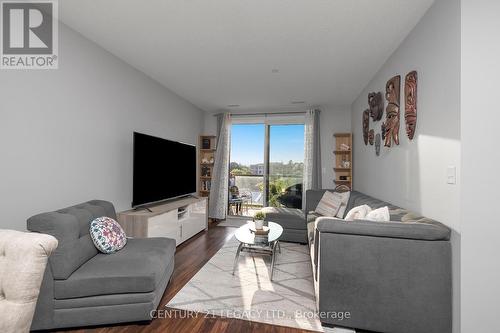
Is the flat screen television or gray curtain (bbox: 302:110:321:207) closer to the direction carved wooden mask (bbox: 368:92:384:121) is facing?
the flat screen television

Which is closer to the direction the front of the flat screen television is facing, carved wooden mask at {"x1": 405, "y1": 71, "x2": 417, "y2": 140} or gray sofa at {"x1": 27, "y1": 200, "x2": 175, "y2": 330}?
the carved wooden mask

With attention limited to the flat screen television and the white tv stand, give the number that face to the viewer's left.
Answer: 0

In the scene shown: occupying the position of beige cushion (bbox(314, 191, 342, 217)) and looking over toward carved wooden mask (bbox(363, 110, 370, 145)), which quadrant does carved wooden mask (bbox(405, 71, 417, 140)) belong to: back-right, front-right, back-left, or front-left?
front-right

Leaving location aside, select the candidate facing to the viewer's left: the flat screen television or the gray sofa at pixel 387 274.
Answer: the gray sofa

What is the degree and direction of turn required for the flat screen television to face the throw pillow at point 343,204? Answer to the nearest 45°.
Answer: approximately 45° to its left

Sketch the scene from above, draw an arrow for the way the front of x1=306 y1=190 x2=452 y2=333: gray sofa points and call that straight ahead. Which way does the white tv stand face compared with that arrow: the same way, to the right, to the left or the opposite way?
the opposite way

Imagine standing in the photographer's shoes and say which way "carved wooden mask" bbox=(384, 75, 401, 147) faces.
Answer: facing the viewer and to the left of the viewer

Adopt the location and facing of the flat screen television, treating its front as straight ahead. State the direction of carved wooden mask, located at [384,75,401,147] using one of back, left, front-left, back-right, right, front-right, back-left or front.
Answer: front

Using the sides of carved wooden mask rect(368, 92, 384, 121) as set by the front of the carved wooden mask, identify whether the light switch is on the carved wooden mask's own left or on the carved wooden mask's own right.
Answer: on the carved wooden mask's own left

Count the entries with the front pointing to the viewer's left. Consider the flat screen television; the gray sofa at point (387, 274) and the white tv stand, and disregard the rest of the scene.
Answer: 1

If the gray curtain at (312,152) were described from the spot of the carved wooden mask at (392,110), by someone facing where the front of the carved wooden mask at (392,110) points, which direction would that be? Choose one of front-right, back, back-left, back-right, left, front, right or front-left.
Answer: right

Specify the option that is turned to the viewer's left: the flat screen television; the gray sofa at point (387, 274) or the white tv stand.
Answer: the gray sofa

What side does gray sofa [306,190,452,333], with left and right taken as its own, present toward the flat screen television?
front

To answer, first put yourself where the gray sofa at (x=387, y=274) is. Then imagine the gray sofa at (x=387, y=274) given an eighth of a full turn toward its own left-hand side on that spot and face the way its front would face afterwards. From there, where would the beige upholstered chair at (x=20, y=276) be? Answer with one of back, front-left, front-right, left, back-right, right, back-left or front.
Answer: front

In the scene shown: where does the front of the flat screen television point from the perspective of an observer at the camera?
facing the viewer and to the right of the viewer

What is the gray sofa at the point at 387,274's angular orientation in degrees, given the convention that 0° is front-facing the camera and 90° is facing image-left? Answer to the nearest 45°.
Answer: approximately 90°
